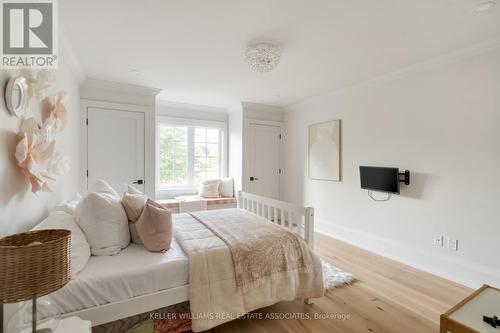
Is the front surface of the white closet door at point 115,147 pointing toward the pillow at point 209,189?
no

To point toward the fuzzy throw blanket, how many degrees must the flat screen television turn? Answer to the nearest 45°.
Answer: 0° — it already faces it

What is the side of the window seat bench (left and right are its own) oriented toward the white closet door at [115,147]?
right

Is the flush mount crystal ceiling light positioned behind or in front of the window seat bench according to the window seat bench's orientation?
in front

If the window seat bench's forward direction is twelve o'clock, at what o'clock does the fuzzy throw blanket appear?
The fuzzy throw blanket is roughly at 12 o'clock from the window seat bench.

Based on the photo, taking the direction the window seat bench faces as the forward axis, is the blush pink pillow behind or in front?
in front

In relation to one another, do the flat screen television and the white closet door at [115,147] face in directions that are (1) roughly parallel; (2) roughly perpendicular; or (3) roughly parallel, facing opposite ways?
roughly perpendicular

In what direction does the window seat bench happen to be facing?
toward the camera

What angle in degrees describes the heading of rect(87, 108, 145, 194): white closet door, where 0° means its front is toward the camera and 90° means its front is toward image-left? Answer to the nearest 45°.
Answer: approximately 0°

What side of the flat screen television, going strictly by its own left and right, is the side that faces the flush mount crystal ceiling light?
front

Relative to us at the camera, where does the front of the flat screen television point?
facing the viewer and to the left of the viewer

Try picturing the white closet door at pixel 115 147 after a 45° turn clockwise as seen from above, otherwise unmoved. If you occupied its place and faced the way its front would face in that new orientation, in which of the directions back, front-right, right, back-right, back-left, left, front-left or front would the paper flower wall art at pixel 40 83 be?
front-left

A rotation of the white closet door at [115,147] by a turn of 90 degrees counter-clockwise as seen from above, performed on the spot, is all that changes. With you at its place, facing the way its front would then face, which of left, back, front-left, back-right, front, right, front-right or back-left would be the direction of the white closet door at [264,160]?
front

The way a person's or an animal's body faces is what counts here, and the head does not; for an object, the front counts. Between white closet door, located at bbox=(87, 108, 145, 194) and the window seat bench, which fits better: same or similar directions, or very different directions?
same or similar directions

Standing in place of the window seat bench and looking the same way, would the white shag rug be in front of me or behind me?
in front

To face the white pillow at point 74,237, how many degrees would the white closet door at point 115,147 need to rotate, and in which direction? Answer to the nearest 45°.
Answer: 0° — it already faces it

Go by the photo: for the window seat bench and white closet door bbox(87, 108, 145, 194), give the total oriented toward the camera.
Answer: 2

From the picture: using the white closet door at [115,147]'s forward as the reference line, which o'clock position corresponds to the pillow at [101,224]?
The pillow is roughly at 12 o'clock from the white closet door.

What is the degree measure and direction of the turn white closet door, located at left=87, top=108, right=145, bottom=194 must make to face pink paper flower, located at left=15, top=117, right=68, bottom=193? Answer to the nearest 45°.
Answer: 0° — it already faces it
